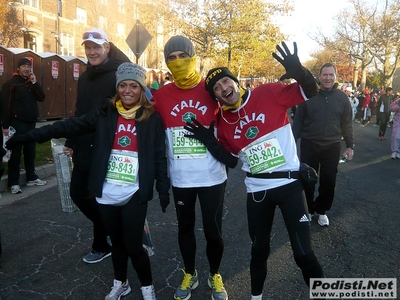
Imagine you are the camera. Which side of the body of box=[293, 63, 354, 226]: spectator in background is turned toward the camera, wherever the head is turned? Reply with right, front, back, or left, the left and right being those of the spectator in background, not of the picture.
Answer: front

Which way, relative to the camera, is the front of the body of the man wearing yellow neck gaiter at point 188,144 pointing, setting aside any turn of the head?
toward the camera

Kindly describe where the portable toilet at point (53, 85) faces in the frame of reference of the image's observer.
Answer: facing the viewer and to the right of the viewer

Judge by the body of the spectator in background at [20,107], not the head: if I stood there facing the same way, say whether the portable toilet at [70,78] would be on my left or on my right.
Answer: on my left

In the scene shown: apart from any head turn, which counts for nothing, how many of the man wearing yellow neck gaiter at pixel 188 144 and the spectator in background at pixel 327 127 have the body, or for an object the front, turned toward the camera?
2

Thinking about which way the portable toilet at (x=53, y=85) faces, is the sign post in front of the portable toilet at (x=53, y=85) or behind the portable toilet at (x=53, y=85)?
in front

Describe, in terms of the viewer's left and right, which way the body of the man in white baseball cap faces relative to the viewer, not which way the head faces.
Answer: facing the viewer and to the left of the viewer
